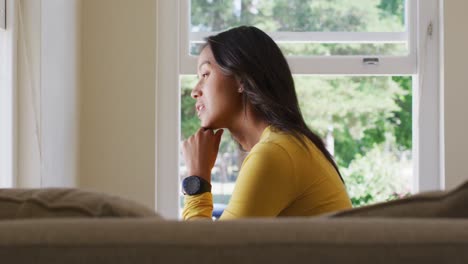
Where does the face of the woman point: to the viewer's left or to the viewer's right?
to the viewer's left

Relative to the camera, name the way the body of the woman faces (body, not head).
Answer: to the viewer's left

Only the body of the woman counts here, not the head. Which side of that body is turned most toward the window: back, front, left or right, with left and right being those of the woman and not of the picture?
right
